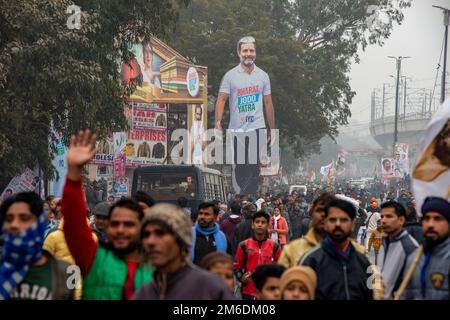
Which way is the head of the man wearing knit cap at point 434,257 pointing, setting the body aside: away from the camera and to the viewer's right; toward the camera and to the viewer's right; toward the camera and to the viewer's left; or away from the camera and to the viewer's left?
toward the camera and to the viewer's left

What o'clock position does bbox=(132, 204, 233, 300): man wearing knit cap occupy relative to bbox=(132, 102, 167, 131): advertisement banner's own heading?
The man wearing knit cap is roughly at 12 o'clock from the advertisement banner.

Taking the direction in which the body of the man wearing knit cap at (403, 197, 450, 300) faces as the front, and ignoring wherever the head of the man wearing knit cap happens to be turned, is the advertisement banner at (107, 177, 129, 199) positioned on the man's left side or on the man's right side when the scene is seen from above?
on the man's right side

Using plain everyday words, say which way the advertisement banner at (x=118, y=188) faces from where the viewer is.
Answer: facing the viewer

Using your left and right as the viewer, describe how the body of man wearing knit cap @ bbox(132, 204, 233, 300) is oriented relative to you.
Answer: facing the viewer and to the left of the viewer

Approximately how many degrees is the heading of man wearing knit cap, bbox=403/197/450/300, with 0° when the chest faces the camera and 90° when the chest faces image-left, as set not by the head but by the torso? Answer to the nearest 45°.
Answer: approximately 45°

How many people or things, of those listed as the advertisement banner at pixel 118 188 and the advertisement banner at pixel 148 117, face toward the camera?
2

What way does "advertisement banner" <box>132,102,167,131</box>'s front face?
toward the camera

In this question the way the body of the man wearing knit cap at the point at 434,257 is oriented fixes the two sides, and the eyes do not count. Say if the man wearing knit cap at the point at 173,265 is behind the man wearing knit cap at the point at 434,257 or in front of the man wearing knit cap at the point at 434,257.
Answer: in front

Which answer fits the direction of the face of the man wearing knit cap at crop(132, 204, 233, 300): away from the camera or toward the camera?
toward the camera

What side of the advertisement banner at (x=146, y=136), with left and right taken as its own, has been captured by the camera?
front
